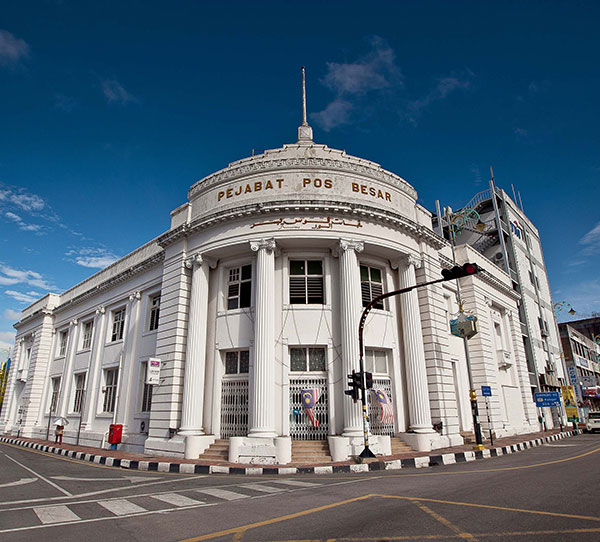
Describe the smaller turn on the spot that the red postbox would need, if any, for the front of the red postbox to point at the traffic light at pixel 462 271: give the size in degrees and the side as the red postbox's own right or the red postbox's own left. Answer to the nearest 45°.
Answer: approximately 90° to the red postbox's own left

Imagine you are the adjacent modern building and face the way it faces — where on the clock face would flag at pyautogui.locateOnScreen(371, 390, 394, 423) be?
The flag is roughly at 2 o'clock from the adjacent modern building.

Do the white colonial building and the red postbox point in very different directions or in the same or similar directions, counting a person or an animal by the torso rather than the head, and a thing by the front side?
same or similar directions

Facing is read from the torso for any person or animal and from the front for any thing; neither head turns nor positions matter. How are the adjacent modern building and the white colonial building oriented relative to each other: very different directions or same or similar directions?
same or similar directions

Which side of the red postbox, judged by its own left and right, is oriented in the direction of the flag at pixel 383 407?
left

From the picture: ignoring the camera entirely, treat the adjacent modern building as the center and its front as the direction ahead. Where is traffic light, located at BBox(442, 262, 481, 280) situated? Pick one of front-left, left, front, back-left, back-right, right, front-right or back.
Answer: front-right

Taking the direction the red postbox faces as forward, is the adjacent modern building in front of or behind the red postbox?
behind

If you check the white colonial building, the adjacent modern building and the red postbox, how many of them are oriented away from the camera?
0

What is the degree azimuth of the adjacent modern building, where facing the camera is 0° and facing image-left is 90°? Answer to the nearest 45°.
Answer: approximately 315°

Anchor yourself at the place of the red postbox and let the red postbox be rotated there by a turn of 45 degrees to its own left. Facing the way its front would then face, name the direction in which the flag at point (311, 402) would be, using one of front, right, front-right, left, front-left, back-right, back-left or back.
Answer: front-left

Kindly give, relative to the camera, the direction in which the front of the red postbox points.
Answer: facing the viewer and to the left of the viewer

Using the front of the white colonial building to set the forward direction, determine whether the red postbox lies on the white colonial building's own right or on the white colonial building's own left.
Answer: on the white colonial building's own right

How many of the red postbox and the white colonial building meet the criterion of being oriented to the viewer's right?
0

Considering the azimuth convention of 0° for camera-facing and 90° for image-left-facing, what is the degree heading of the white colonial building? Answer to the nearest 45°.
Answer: approximately 0°
